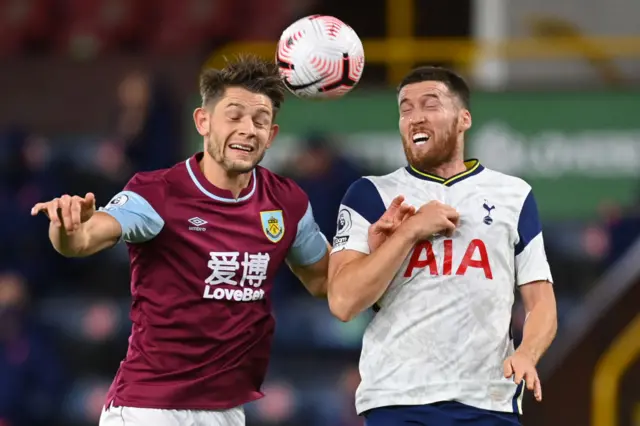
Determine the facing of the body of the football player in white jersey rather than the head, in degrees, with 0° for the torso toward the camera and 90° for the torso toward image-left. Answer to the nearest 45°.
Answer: approximately 0°
